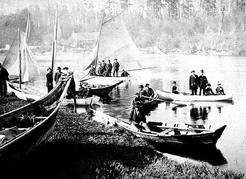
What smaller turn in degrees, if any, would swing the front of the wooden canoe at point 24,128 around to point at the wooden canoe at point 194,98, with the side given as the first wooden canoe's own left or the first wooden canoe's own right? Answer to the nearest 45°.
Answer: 0° — it already faces it

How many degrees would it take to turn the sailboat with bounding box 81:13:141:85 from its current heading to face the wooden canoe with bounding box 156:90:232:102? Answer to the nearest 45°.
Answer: approximately 135° to its left

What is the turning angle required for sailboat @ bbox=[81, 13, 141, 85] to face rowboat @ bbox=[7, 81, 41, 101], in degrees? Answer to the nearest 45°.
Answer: approximately 45° to its left

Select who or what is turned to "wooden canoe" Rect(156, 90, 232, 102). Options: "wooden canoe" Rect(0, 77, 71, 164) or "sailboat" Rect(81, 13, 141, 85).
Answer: "wooden canoe" Rect(0, 77, 71, 164)

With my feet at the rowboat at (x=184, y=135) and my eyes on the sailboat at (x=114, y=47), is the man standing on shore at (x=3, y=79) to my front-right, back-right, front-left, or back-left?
front-left

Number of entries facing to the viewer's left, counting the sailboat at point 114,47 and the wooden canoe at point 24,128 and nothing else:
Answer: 1

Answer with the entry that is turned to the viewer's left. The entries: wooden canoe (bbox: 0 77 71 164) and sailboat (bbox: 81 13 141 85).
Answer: the sailboat

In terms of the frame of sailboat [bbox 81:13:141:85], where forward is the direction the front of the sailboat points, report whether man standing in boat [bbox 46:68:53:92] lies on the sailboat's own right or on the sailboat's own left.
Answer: on the sailboat's own left

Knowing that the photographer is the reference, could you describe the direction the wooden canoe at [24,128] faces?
facing away from the viewer and to the right of the viewer

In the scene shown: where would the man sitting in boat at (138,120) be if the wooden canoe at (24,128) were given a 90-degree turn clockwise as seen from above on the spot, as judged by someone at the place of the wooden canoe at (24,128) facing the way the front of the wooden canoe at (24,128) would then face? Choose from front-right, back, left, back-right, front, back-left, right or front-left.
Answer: left

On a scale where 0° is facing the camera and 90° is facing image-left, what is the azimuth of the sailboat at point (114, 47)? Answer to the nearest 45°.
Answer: approximately 90°
